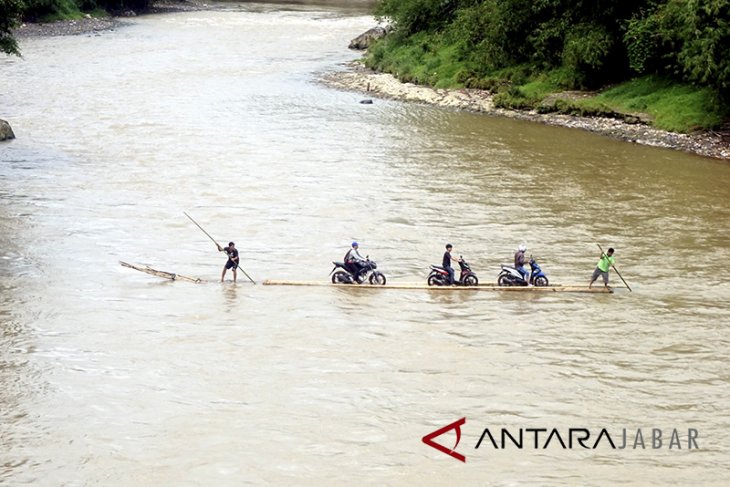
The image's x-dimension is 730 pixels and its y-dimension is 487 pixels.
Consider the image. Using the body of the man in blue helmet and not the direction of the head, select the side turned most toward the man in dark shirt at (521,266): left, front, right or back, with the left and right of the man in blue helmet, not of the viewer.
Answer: front

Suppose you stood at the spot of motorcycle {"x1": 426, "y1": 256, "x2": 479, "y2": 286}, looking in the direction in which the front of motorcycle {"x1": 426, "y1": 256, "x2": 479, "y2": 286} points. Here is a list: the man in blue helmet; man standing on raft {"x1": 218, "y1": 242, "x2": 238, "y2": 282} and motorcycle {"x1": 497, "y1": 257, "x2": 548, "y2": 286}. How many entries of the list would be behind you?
2

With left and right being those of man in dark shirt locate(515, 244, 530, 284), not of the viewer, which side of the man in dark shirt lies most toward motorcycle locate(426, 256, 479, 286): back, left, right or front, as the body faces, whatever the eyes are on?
back

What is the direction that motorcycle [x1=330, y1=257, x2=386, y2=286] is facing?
to the viewer's right

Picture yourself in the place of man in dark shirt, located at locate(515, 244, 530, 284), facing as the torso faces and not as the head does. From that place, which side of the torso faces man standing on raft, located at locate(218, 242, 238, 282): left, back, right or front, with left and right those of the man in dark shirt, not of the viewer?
back

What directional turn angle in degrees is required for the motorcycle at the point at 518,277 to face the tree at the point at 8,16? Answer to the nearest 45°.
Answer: approximately 135° to its left

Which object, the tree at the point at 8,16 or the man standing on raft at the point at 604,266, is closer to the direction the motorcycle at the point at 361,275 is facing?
the man standing on raft

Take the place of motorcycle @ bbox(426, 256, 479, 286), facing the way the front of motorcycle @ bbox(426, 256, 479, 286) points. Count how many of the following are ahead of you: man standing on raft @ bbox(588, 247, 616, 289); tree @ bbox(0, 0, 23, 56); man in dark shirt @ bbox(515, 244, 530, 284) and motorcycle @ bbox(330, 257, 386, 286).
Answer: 2

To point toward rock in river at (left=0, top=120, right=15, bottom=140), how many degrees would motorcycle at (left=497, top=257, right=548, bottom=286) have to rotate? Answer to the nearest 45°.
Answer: approximately 135° to its left

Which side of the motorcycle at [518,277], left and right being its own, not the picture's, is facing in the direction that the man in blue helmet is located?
back

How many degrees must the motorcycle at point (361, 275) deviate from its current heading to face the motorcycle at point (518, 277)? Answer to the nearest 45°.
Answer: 0° — it already faces it

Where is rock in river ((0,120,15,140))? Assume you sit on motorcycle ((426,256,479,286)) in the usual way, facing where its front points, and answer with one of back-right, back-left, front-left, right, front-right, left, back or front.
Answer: back-left

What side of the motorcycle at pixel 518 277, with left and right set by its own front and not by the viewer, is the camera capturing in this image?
right

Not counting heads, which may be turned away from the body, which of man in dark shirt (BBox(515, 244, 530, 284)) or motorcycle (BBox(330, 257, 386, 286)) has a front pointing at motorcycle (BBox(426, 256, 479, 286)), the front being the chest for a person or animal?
motorcycle (BBox(330, 257, 386, 286))
